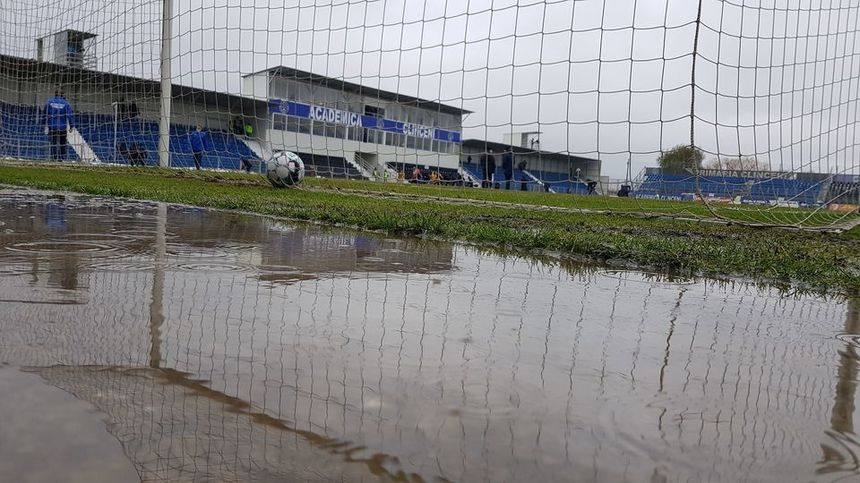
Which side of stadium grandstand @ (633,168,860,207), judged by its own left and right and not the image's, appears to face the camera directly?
front

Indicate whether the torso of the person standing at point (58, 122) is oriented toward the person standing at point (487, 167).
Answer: no

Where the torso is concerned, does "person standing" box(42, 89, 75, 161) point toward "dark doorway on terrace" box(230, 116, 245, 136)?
no

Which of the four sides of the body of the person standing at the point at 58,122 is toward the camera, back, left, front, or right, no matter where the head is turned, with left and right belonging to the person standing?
back

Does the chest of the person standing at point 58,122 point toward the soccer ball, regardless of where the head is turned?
no

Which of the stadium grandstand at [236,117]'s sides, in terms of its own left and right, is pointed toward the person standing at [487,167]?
front

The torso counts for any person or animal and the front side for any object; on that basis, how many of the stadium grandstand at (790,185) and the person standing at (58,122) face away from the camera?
1

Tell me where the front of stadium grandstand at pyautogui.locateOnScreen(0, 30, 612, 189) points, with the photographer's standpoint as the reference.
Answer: facing the viewer and to the right of the viewer

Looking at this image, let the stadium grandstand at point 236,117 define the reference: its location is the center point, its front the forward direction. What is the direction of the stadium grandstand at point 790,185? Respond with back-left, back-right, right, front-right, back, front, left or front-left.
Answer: front
